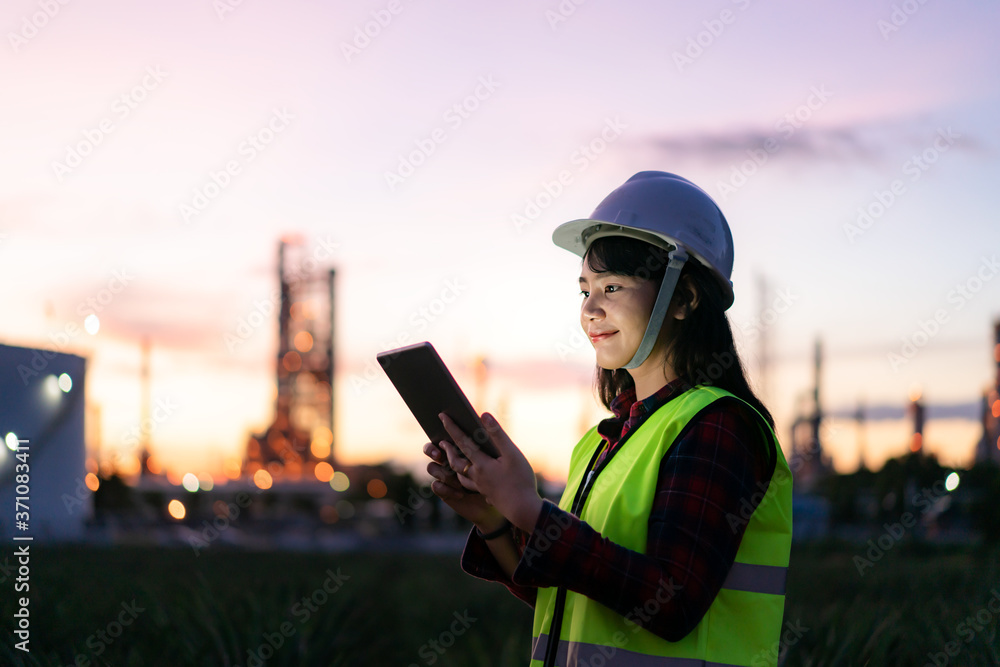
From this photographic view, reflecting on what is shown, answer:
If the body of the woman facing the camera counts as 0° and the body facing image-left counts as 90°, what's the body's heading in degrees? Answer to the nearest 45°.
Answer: approximately 45°
